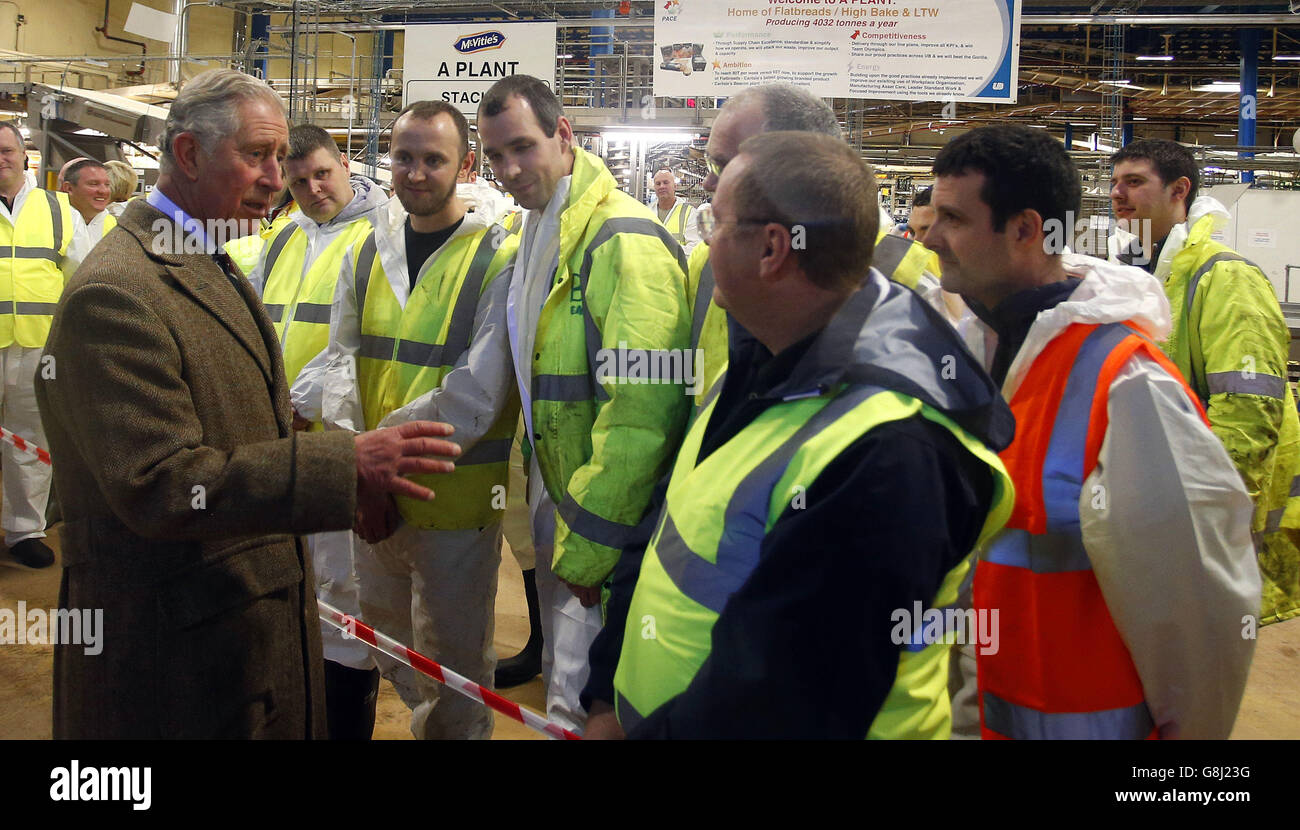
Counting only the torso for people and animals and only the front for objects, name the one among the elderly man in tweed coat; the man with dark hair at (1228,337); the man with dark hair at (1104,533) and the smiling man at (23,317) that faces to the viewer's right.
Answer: the elderly man in tweed coat

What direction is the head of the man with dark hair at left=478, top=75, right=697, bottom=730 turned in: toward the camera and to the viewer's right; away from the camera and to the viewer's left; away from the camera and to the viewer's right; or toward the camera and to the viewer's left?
toward the camera and to the viewer's left

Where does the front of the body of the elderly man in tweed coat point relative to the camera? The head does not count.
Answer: to the viewer's right

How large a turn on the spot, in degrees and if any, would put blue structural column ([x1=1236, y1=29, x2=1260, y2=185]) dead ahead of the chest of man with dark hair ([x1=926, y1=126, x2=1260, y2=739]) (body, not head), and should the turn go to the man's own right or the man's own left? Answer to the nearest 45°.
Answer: approximately 90° to the man's own right

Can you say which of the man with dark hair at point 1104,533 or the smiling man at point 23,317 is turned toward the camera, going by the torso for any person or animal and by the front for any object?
the smiling man

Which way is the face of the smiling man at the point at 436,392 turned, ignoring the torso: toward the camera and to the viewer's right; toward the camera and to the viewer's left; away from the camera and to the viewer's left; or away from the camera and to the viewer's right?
toward the camera and to the viewer's left

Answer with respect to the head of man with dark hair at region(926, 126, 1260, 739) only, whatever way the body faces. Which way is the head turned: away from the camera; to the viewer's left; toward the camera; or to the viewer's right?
to the viewer's left

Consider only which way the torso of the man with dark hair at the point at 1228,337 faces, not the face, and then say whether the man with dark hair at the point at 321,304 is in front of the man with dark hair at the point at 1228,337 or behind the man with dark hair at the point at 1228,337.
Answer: in front

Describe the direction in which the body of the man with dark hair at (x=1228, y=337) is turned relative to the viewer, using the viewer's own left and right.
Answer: facing to the left of the viewer
